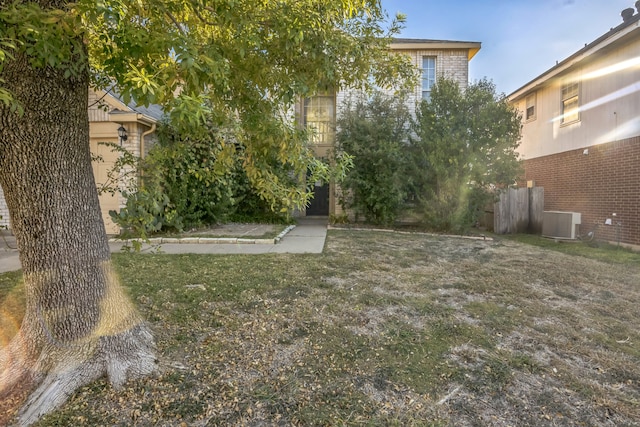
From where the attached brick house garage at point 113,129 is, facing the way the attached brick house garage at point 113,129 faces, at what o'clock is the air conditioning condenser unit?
The air conditioning condenser unit is roughly at 10 o'clock from the attached brick house garage.

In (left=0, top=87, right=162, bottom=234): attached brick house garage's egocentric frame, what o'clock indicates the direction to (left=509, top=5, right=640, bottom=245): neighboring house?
(left=509, top=5, right=640, bottom=245): neighboring house is roughly at 10 o'clock from (left=0, top=87, right=162, bottom=234): attached brick house garage.

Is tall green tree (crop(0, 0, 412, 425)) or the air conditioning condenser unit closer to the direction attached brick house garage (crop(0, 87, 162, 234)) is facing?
the tall green tree

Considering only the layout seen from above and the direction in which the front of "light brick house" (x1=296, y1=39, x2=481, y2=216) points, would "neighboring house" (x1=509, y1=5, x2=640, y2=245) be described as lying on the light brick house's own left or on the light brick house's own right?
on the light brick house's own left

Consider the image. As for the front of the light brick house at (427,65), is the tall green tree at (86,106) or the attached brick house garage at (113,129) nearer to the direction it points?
the tall green tree

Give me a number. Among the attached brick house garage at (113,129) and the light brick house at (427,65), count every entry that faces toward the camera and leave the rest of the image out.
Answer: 2

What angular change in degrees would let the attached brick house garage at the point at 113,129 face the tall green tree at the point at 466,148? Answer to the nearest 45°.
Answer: approximately 45° to its left

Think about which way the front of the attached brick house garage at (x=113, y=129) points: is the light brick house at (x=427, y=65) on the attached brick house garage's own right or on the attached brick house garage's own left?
on the attached brick house garage's own left
